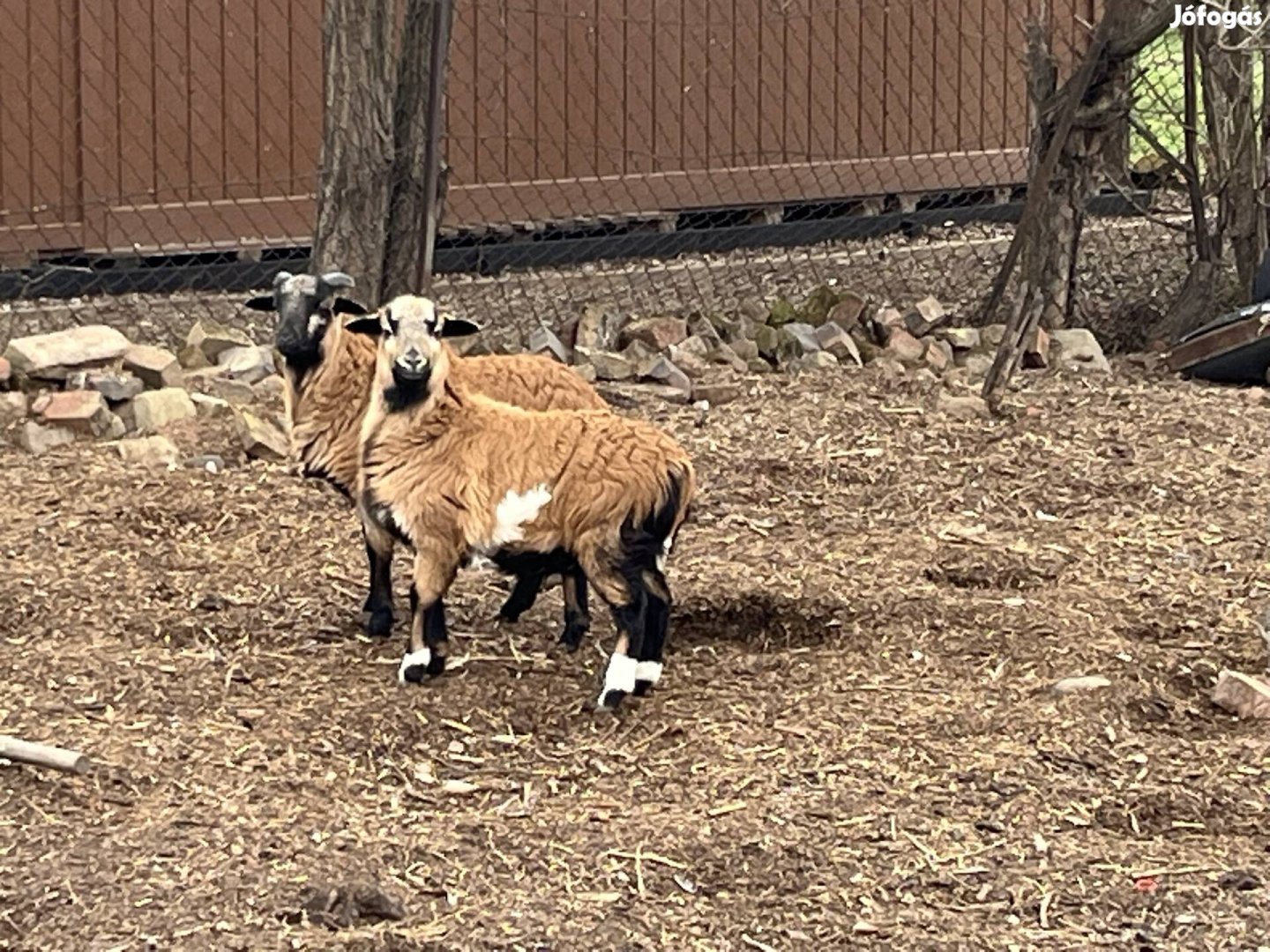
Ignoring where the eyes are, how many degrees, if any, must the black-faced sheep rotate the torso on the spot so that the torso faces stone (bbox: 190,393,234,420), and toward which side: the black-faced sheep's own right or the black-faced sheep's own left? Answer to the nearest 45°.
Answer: approximately 90° to the black-faced sheep's own right

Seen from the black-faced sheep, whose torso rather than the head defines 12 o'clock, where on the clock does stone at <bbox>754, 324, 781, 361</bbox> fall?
The stone is roughly at 4 o'clock from the black-faced sheep.

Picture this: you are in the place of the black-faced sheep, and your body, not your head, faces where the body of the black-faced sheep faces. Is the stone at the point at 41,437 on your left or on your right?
on your right

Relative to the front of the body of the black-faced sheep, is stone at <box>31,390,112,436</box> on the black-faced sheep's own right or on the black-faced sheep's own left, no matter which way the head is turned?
on the black-faced sheep's own right

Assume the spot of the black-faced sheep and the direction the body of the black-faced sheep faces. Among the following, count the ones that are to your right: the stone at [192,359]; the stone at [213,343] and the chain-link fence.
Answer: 3

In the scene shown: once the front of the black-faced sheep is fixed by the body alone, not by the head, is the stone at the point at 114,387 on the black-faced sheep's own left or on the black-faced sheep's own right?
on the black-faced sheep's own right

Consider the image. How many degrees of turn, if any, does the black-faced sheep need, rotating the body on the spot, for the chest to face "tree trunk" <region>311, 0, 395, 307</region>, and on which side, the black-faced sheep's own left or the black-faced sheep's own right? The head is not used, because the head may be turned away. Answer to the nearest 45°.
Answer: approximately 90° to the black-faced sheep's own right

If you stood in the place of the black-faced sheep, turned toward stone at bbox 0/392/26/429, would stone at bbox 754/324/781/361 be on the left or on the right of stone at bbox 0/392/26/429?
right

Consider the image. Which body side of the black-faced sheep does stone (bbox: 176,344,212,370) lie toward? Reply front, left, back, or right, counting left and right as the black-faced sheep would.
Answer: right

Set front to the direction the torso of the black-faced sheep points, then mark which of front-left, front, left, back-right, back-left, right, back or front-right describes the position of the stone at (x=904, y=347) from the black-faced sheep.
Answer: back-right

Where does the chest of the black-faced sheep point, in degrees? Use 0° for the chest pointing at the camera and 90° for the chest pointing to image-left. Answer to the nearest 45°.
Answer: approximately 90°

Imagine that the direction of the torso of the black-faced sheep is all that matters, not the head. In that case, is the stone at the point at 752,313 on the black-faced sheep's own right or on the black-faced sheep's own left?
on the black-faced sheep's own right

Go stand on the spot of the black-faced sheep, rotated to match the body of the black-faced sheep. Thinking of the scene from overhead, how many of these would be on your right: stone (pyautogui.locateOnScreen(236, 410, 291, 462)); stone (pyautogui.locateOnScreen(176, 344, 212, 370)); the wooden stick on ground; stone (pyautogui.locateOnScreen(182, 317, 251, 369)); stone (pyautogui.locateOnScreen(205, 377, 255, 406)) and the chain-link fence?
5

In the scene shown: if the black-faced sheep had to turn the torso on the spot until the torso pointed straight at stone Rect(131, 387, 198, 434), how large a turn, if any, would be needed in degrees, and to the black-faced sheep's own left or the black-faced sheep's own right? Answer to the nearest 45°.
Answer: approximately 90° to the black-faced sheep's own right

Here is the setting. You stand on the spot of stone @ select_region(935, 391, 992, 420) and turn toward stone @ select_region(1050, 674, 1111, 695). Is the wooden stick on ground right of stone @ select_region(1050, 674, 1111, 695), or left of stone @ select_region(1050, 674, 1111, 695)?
right

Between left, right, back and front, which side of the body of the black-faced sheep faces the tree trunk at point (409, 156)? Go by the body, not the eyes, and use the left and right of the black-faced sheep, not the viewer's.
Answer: right

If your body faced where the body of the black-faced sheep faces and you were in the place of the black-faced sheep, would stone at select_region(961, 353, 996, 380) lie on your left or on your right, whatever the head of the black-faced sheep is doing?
on your right

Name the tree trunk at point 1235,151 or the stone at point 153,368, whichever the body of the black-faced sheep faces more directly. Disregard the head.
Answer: the stone
